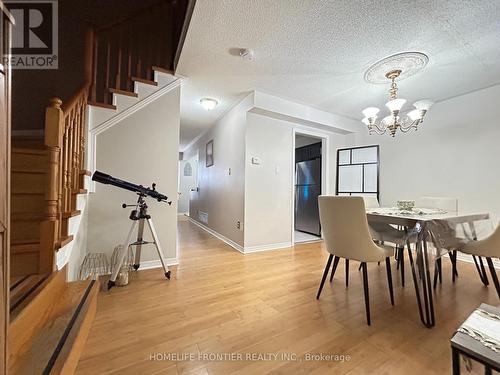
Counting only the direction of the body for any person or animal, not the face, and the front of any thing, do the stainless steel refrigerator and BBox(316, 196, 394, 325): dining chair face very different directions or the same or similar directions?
very different directions

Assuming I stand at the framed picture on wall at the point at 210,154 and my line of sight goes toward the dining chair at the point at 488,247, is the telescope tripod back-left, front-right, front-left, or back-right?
front-right

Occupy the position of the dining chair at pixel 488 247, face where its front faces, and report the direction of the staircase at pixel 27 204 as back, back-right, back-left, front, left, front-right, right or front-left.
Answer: front-left

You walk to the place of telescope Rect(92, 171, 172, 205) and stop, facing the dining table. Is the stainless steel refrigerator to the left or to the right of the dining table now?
left

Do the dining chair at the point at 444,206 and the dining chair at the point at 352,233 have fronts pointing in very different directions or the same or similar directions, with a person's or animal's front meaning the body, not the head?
very different directions

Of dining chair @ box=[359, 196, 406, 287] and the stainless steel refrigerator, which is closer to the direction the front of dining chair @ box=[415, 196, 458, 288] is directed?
the dining chair

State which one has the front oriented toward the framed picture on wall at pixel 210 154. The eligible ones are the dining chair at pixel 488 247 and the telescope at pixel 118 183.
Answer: the dining chair

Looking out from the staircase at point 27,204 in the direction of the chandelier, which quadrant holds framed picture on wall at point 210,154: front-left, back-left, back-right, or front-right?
front-left

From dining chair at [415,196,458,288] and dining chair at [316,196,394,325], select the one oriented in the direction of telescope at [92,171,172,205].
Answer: dining chair at [415,196,458,288]
